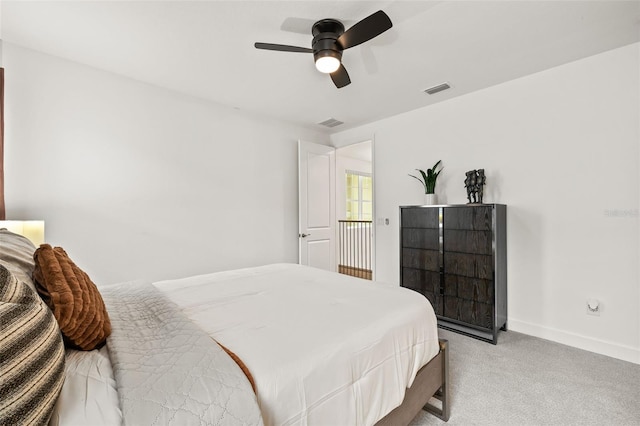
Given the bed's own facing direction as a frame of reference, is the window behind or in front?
in front

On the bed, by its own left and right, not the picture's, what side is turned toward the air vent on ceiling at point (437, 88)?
front

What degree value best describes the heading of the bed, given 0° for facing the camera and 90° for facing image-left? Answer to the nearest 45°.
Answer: approximately 225°

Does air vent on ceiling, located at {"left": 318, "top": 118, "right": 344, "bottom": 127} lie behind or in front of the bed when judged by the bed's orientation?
in front

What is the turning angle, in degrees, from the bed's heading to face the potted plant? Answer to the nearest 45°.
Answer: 0° — it already faces it

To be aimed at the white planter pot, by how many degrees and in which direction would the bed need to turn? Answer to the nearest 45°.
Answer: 0° — it already faces it

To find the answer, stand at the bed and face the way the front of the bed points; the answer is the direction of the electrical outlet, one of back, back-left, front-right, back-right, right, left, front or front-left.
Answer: front-right
